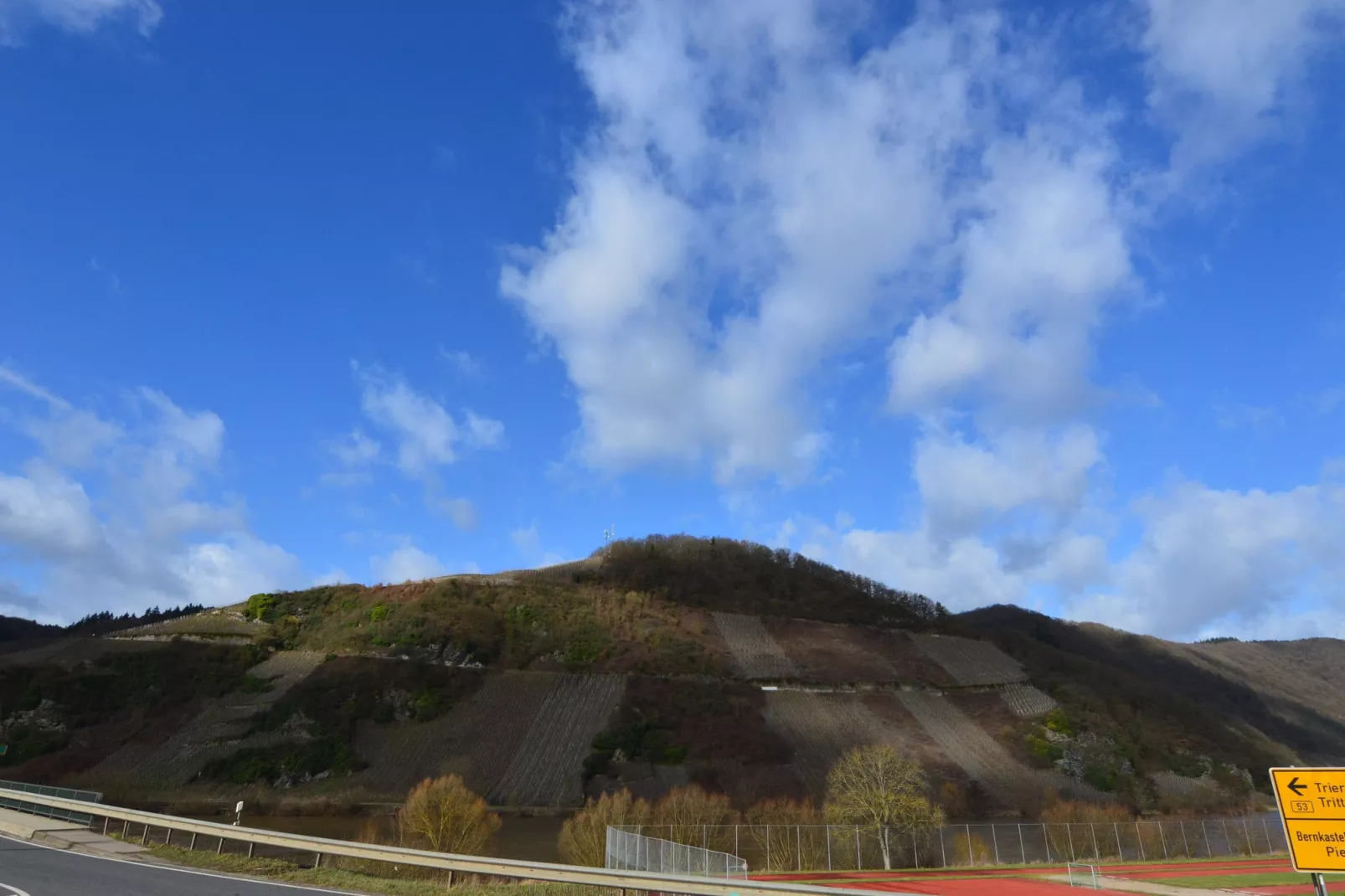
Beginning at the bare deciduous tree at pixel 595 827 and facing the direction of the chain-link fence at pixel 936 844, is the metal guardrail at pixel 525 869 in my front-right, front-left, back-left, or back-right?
front-right

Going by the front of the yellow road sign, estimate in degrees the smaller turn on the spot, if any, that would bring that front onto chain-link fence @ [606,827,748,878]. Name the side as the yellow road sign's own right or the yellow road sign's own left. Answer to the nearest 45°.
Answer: approximately 135° to the yellow road sign's own right

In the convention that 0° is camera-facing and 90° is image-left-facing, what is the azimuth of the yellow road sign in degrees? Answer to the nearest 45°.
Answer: approximately 0°

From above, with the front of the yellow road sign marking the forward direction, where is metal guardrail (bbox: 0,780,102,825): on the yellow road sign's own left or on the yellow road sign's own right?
on the yellow road sign's own right

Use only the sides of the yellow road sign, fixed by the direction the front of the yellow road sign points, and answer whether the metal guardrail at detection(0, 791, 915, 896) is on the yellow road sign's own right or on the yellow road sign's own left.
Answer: on the yellow road sign's own right

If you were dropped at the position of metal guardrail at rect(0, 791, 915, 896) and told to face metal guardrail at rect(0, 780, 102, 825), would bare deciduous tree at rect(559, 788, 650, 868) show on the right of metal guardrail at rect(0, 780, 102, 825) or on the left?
right

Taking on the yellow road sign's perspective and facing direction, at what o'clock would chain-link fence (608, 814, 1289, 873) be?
The chain-link fence is roughly at 5 o'clock from the yellow road sign.

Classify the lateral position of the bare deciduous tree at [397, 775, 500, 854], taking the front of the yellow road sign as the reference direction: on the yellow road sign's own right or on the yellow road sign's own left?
on the yellow road sign's own right
